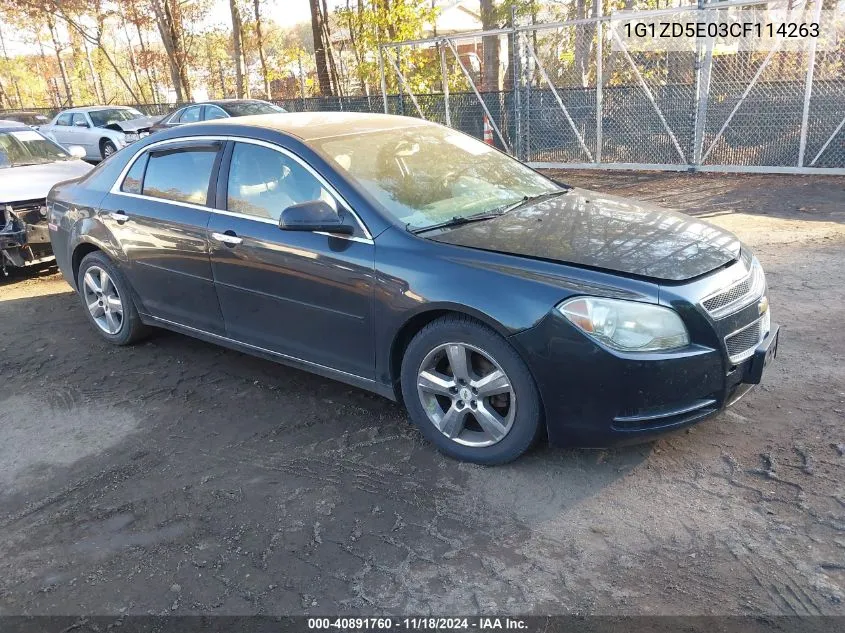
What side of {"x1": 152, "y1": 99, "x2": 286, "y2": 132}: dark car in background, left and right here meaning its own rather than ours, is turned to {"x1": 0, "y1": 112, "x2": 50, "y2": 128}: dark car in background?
back

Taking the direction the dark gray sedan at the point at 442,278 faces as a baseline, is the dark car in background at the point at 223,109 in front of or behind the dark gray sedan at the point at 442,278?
behind

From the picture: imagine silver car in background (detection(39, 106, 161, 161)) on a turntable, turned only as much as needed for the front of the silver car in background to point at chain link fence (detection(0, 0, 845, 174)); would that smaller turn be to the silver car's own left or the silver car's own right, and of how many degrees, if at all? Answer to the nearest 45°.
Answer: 0° — it already faces it

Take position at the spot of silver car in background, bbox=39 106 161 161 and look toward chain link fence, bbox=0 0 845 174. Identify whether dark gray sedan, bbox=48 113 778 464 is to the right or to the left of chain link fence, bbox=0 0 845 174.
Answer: right

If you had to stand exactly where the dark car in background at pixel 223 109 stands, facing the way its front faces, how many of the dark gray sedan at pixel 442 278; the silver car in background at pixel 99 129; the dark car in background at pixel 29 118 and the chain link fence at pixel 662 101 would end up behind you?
2

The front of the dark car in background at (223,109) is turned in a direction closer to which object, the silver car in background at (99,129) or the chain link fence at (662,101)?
the chain link fence

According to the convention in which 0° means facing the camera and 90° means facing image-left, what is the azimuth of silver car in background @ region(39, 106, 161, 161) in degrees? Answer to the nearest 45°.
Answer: approximately 315°

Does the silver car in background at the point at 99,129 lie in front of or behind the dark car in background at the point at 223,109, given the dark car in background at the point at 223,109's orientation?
behind
